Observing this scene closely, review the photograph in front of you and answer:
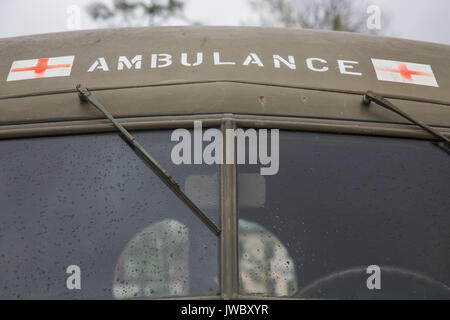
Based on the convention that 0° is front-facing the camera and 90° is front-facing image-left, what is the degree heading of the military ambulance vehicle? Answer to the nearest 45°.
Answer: approximately 0°
